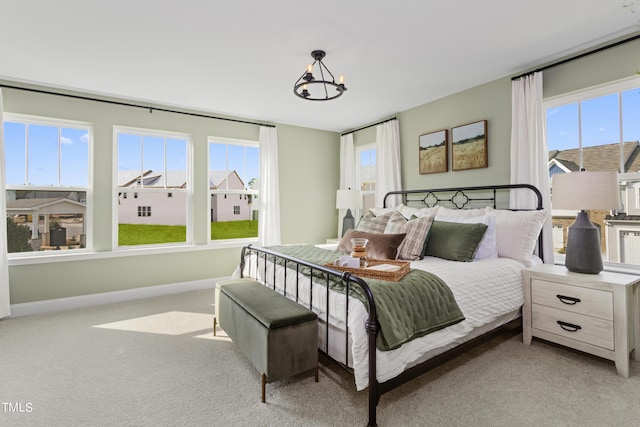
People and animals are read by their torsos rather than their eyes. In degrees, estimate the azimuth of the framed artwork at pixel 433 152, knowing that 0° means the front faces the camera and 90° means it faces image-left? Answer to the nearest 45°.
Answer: approximately 45°

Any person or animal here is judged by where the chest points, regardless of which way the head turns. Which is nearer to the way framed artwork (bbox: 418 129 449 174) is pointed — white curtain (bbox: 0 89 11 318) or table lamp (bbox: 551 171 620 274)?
the white curtain

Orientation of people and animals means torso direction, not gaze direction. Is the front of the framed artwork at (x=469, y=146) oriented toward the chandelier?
yes

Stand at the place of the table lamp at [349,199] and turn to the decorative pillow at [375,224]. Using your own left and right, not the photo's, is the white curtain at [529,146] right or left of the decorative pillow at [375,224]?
left

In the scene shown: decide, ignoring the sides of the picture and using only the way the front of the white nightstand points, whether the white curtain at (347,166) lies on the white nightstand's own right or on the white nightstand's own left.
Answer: on the white nightstand's own right

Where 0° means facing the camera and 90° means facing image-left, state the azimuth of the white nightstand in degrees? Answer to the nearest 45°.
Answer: approximately 45°

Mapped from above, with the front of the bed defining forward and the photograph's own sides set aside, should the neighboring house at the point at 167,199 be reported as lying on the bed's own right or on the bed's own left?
on the bed's own right
